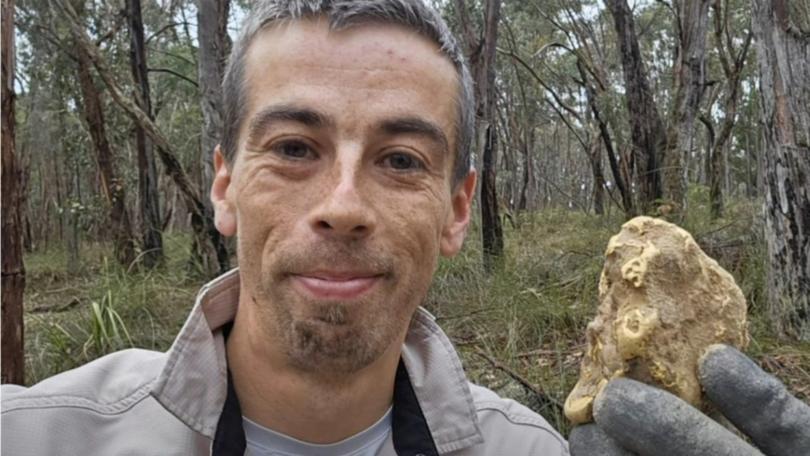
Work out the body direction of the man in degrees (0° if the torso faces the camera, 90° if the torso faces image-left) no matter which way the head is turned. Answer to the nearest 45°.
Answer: approximately 0°

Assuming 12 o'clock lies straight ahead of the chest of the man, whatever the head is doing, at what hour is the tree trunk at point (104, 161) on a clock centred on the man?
The tree trunk is roughly at 5 o'clock from the man.

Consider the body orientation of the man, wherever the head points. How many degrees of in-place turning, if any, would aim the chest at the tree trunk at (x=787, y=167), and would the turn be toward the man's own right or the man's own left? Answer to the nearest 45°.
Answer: approximately 135° to the man's own left

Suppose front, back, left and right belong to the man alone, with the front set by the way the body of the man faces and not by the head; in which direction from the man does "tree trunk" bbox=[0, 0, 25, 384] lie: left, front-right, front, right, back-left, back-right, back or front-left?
back-right

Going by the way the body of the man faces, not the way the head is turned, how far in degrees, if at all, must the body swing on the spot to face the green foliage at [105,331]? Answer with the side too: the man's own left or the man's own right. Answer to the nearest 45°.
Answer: approximately 135° to the man's own right

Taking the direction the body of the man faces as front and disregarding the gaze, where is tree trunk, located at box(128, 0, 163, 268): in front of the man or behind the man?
behind

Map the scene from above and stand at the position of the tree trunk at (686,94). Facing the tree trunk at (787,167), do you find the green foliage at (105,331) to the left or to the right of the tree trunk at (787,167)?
right

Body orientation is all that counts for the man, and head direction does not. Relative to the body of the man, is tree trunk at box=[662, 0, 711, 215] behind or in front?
behind
